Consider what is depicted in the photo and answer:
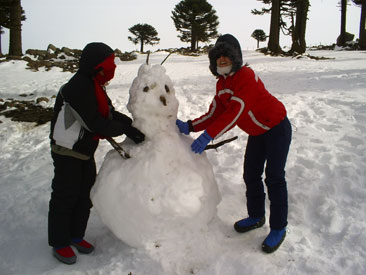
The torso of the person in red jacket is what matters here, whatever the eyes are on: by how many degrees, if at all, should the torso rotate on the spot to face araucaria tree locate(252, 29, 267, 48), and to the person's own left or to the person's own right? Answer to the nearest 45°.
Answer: approximately 135° to the person's own right

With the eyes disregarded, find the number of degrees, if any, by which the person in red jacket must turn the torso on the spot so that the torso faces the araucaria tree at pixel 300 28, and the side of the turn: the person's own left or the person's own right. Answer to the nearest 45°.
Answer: approximately 135° to the person's own right

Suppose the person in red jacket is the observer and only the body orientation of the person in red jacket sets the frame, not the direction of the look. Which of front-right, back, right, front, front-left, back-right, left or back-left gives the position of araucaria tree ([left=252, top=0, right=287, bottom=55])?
back-right

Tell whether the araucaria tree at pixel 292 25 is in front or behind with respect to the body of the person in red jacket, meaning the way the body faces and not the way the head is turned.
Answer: behind

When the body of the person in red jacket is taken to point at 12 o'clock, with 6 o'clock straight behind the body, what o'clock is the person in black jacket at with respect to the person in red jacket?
The person in black jacket is roughly at 1 o'clock from the person in red jacket.

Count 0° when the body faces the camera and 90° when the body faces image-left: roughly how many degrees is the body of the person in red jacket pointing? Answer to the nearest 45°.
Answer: approximately 45°

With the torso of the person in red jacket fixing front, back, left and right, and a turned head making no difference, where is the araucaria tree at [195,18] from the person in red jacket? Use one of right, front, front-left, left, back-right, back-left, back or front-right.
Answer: back-right

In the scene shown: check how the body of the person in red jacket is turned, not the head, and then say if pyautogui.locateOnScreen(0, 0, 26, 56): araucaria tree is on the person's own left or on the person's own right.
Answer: on the person's own right

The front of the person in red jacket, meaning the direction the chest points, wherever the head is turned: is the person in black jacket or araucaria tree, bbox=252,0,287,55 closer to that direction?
the person in black jacket
